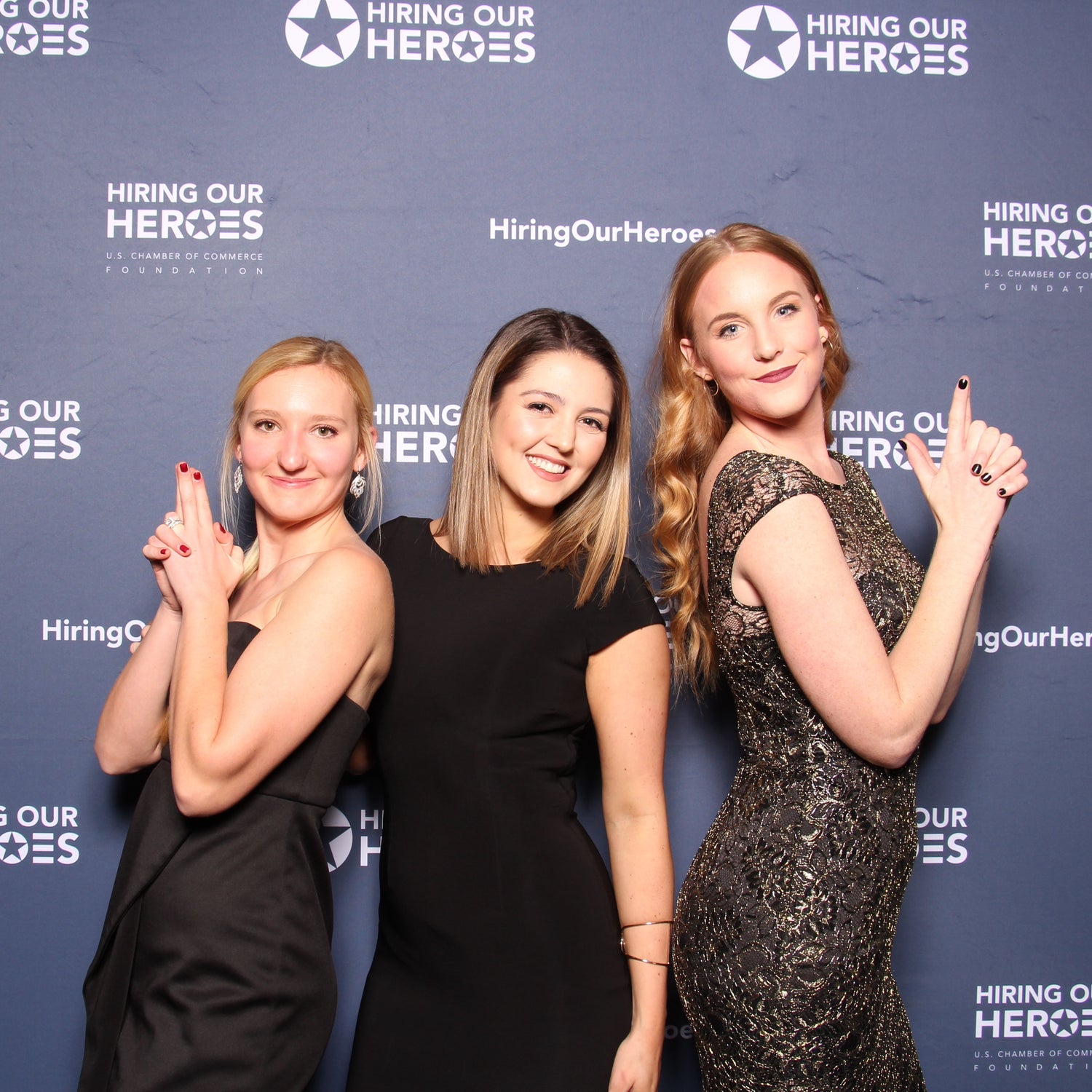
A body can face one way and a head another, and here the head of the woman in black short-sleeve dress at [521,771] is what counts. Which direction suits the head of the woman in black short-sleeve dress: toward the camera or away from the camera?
toward the camera

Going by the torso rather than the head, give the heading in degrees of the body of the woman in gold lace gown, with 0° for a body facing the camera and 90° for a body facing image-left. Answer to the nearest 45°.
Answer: approximately 270°
